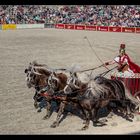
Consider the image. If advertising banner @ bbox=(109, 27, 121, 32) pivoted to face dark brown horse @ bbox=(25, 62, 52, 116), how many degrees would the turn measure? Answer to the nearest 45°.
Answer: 0° — it already faces it

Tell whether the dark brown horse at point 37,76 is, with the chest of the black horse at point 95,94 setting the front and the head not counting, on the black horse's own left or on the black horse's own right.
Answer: on the black horse's own right

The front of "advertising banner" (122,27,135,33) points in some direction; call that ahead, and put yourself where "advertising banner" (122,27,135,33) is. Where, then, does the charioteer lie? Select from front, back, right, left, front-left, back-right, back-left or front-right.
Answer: front

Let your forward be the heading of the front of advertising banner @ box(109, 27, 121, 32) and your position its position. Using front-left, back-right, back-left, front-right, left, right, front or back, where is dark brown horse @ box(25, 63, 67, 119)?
front

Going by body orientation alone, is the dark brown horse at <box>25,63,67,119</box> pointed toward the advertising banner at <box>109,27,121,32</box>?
no

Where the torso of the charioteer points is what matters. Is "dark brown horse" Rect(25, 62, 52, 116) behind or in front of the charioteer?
in front

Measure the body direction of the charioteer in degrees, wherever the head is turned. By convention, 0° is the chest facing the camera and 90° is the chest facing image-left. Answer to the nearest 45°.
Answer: approximately 45°

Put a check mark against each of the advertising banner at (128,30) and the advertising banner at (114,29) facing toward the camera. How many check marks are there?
2

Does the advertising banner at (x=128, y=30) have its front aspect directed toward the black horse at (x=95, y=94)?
yes

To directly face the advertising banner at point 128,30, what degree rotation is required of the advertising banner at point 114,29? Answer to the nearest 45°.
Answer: approximately 45° to its left

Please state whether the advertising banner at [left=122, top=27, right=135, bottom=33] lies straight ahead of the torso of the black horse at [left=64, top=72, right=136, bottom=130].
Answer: no

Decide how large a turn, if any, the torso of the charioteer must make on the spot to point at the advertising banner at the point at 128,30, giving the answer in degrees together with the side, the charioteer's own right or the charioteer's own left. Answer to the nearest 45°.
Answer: approximately 135° to the charioteer's own right

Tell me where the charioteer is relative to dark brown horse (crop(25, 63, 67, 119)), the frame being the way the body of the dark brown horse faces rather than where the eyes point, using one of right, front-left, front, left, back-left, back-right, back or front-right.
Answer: back-left

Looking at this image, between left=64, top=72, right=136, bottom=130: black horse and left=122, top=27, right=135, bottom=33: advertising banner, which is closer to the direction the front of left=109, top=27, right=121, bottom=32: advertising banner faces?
the black horse

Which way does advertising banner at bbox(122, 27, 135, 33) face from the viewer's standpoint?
toward the camera

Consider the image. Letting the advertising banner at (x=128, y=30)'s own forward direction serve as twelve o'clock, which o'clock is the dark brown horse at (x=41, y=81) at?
The dark brown horse is roughly at 12 o'clock from the advertising banner.

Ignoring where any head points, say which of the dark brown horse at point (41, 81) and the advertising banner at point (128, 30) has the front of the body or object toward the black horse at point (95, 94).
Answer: the advertising banner

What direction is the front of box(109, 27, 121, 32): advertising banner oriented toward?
toward the camera

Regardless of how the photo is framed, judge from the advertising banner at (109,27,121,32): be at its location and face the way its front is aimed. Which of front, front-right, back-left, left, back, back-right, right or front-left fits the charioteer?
front

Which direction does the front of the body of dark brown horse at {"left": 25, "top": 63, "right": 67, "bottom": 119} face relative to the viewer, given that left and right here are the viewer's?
facing the viewer and to the left of the viewer
